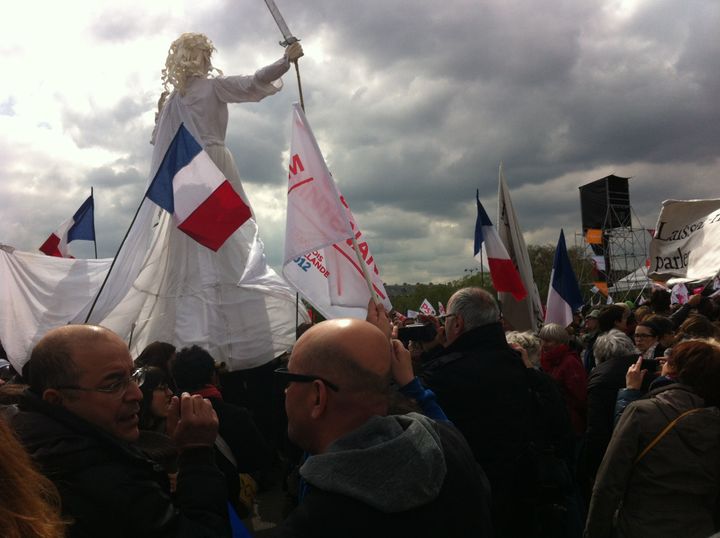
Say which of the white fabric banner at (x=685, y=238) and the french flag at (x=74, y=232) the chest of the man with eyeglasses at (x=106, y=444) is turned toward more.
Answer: the white fabric banner

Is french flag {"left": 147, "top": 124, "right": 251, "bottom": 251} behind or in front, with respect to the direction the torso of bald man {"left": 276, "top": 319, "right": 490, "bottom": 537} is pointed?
in front

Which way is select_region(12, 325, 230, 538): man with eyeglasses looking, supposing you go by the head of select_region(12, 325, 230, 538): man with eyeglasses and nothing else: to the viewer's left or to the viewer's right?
to the viewer's right

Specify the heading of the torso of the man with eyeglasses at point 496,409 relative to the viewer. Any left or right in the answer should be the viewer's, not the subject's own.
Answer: facing away from the viewer and to the left of the viewer

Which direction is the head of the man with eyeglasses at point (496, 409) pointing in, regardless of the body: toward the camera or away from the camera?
away from the camera

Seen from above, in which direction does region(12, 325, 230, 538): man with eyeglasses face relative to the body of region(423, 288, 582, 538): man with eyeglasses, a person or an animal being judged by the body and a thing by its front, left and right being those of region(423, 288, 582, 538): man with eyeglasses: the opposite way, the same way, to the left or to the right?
to the right

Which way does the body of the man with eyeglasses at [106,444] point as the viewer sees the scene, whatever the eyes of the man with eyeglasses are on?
to the viewer's right

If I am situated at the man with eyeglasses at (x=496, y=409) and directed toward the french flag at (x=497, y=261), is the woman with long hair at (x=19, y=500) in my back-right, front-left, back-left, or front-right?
back-left

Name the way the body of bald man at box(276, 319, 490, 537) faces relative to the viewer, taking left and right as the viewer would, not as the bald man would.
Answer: facing away from the viewer and to the left of the viewer

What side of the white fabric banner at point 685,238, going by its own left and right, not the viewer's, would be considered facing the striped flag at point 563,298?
right

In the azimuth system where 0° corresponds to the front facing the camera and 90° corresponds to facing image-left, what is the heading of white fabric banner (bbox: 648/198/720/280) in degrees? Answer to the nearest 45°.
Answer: approximately 0°

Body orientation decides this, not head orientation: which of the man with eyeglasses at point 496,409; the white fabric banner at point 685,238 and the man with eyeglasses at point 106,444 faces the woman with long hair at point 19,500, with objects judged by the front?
the white fabric banner

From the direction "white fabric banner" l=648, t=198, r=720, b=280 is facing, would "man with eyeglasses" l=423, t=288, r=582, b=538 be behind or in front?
in front

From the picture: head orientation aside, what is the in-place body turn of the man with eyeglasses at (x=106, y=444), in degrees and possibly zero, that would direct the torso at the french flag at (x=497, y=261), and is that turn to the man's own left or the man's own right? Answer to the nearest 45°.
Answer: approximately 45° to the man's own left

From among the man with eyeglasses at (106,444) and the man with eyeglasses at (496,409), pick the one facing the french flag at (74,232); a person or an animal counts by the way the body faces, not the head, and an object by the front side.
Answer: the man with eyeglasses at (496,409)

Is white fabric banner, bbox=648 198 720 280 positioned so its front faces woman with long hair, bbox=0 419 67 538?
yes
